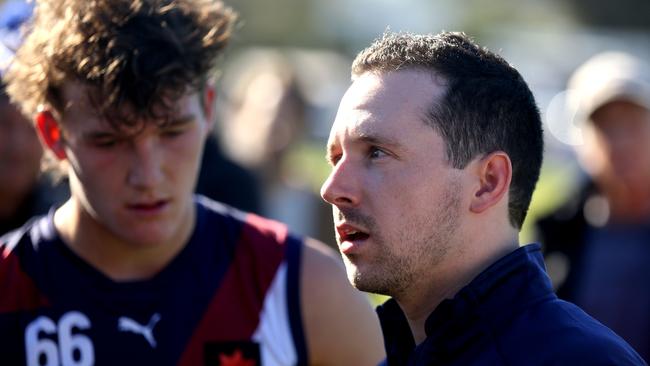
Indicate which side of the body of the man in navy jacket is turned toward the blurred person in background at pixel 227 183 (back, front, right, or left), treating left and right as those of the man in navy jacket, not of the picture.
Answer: right

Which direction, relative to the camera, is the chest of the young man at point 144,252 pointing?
toward the camera

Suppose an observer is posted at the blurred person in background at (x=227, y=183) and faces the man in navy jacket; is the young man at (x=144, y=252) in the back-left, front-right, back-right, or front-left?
front-right

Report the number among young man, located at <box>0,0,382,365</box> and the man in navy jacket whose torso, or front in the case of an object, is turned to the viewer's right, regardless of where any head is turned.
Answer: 0

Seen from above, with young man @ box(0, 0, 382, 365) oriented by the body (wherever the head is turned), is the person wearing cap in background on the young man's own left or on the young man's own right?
on the young man's own left

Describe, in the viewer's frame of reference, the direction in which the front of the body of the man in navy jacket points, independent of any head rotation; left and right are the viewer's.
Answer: facing the viewer and to the left of the viewer

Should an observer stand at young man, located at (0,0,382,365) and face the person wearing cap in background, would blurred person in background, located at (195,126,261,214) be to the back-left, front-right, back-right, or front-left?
front-left

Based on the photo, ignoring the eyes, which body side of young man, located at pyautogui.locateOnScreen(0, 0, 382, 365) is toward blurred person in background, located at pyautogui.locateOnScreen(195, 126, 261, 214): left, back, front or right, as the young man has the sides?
back

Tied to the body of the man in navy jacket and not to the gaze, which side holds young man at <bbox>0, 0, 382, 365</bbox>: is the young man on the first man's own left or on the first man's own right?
on the first man's own right

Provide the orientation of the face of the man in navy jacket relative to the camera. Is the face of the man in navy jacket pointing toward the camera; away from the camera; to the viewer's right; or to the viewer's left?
to the viewer's left

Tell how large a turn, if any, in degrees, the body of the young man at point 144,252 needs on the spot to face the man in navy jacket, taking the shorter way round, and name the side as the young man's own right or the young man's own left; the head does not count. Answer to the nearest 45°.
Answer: approximately 45° to the young man's own left
